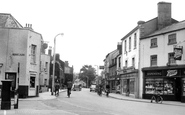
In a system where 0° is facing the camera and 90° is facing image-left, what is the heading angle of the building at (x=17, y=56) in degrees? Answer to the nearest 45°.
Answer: approximately 315°

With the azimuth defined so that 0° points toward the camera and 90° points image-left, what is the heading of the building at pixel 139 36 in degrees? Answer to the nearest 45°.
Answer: approximately 45°

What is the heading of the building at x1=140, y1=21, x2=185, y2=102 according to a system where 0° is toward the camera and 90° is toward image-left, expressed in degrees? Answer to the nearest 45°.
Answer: approximately 45°

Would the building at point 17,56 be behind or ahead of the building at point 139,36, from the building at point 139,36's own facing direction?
ahead

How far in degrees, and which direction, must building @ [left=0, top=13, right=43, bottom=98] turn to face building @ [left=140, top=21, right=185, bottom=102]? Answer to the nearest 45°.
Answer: approximately 45° to its left
